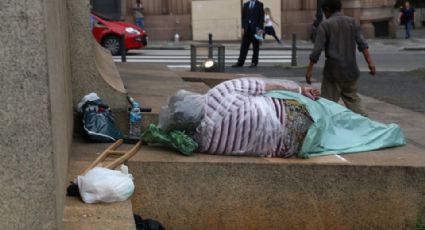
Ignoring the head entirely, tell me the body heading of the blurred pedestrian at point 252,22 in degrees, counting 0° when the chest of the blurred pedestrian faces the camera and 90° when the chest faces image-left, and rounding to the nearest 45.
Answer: approximately 45°

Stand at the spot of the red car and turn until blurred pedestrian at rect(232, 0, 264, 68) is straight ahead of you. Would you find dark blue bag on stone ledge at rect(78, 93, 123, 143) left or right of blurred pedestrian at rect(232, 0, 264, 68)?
right

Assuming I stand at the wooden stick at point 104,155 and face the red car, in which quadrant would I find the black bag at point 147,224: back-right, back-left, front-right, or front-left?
back-right

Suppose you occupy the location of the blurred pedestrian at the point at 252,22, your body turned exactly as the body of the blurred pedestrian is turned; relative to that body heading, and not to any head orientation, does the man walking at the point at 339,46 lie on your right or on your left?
on your left

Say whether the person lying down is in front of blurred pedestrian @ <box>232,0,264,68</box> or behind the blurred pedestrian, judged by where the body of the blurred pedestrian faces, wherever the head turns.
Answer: in front

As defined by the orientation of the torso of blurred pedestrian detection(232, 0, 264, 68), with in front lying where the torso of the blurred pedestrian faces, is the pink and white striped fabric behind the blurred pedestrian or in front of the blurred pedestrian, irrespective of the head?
in front

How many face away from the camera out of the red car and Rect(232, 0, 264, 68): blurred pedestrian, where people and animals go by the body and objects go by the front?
0

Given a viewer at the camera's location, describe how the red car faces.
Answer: facing the viewer and to the right of the viewer

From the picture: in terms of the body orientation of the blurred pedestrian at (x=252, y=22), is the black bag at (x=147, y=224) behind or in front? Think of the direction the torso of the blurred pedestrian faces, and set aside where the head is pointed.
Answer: in front

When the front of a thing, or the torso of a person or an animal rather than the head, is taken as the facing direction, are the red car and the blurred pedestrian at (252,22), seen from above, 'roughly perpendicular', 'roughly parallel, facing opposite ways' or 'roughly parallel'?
roughly perpendicular

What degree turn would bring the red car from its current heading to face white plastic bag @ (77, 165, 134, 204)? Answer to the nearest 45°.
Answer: approximately 45° to its right

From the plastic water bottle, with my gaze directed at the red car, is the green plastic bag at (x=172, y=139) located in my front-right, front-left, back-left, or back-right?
back-right
